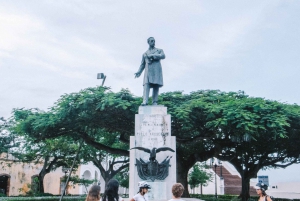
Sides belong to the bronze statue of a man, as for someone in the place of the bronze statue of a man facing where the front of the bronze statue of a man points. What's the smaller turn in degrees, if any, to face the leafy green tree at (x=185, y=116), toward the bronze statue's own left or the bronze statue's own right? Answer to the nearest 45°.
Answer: approximately 180°

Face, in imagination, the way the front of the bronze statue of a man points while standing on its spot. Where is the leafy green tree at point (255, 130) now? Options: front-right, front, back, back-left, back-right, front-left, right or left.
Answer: back-left

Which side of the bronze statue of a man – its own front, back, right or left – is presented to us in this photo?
front

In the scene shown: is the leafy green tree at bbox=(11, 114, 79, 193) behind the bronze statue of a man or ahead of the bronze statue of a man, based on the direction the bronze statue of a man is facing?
behind

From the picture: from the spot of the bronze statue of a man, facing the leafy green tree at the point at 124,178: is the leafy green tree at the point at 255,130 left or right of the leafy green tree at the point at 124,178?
right
